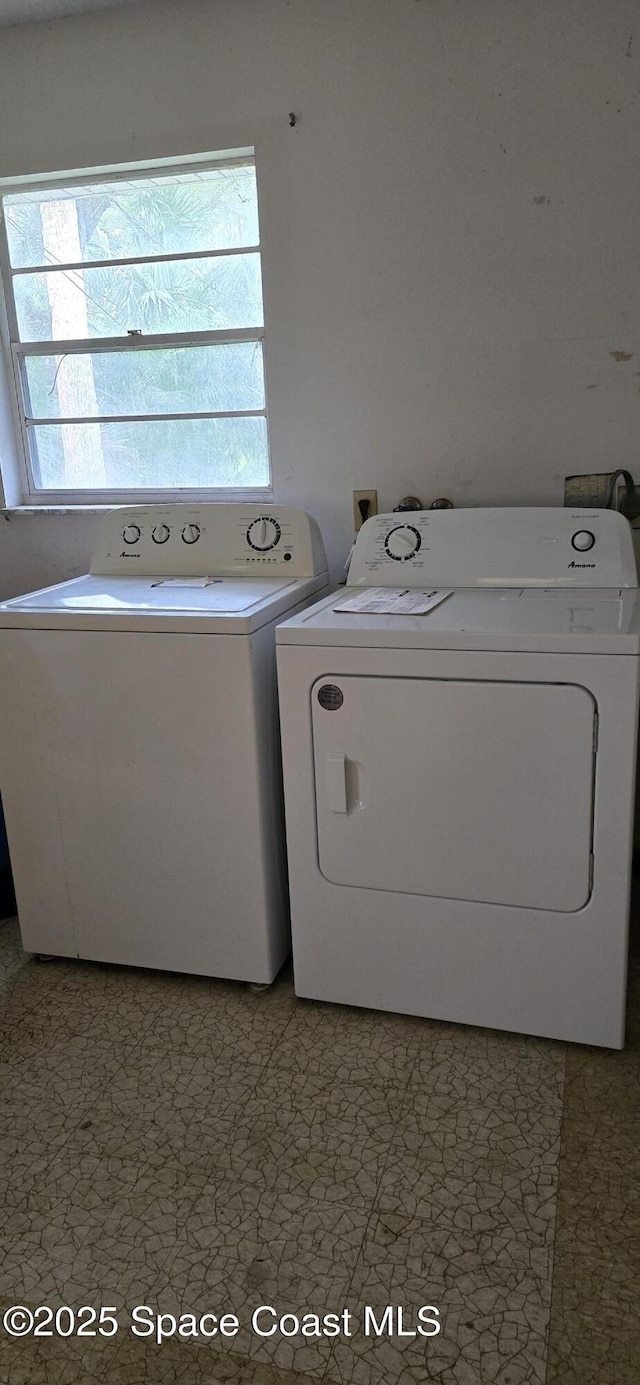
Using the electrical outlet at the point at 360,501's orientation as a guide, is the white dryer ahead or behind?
ahead

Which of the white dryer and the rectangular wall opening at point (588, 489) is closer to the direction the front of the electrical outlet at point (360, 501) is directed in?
the white dryer

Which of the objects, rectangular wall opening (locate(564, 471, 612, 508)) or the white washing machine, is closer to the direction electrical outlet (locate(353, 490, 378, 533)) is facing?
the white washing machine

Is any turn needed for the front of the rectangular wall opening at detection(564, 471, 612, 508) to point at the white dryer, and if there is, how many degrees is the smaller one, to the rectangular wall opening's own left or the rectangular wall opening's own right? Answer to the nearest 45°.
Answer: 0° — it already faces it

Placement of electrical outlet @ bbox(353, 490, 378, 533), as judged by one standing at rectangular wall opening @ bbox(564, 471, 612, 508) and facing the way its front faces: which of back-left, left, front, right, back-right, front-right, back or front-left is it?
right

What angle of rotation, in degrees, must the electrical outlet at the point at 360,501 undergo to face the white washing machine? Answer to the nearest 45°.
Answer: approximately 45° to its right

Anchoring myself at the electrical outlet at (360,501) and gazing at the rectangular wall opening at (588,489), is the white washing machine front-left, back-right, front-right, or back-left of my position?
back-right

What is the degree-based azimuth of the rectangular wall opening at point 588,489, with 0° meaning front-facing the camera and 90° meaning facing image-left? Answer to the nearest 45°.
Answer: approximately 0°

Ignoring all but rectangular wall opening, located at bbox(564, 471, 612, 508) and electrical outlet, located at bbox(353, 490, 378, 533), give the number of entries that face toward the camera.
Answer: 2

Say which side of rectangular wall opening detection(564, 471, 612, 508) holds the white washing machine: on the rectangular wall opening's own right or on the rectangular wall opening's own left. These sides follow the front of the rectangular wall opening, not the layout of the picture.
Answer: on the rectangular wall opening's own right

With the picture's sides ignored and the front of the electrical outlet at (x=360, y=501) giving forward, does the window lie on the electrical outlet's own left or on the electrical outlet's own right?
on the electrical outlet's own right
